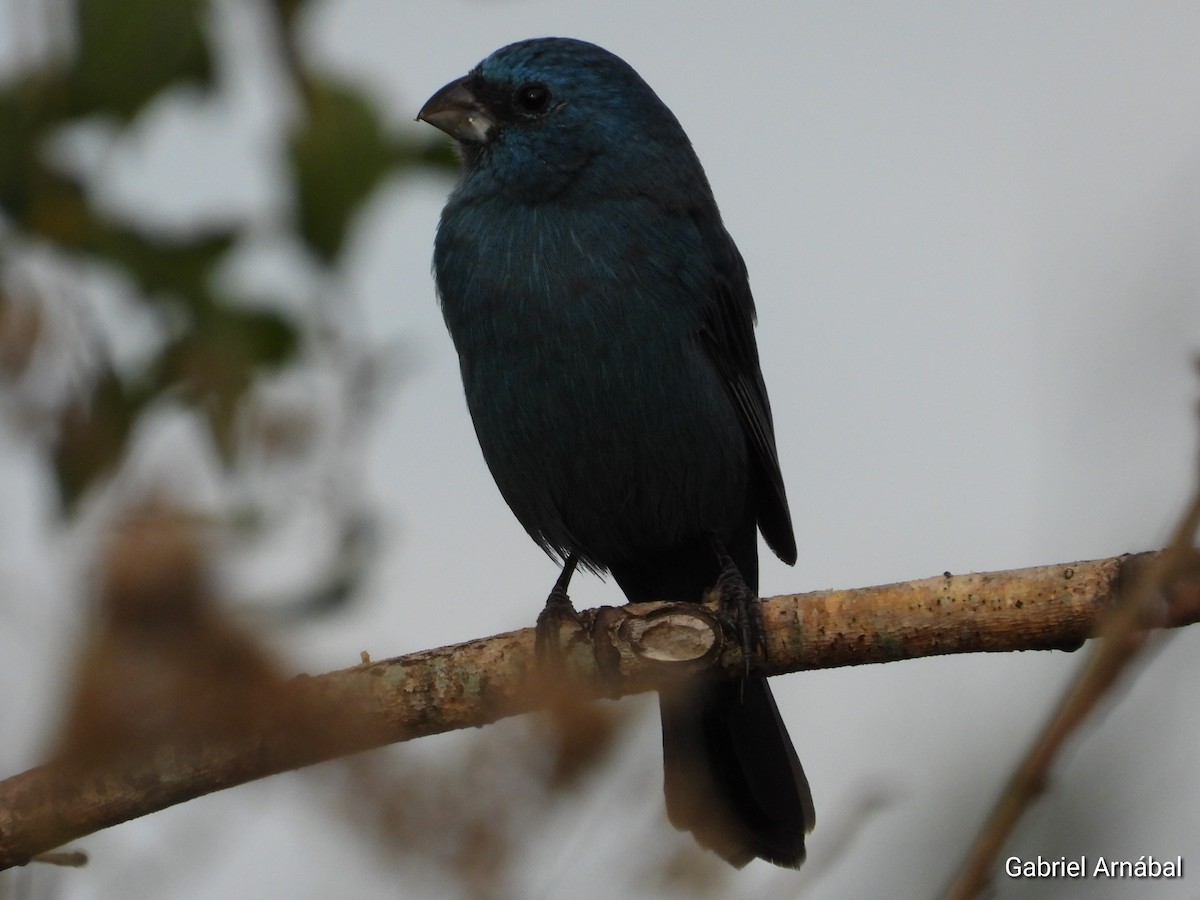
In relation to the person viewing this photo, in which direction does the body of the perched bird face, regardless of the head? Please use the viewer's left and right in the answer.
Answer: facing the viewer and to the left of the viewer

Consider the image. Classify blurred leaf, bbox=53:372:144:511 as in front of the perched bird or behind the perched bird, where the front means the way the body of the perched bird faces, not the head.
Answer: in front
